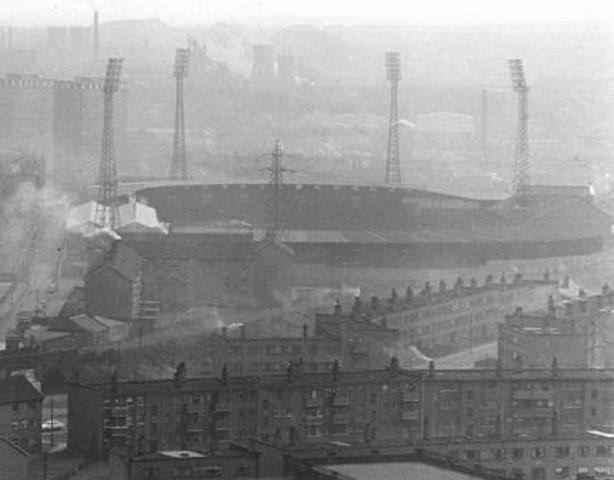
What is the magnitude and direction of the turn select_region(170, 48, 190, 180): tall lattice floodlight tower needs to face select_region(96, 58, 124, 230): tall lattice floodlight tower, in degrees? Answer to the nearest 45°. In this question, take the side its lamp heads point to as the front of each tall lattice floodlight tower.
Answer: approximately 45° to its right

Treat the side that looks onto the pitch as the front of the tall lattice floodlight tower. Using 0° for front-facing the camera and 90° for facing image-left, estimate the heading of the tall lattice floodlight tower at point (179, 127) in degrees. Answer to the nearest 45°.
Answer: approximately 315°

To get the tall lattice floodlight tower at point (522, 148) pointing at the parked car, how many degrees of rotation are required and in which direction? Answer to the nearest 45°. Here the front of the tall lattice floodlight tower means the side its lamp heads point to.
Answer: approximately 45° to its left

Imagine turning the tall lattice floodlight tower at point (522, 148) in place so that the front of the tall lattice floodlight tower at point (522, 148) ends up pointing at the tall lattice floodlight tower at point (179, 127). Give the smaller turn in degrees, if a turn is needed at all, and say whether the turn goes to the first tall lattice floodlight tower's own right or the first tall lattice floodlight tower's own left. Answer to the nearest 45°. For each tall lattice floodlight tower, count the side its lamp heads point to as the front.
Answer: approximately 45° to the first tall lattice floodlight tower's own right

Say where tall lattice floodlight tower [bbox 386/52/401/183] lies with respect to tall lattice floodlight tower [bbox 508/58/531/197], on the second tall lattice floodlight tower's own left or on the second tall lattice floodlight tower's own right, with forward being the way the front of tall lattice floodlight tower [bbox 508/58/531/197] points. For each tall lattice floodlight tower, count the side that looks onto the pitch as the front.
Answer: on the second tall lattice floodlight tower's own right
